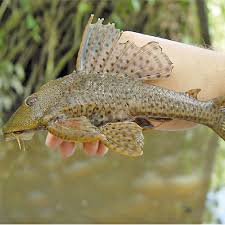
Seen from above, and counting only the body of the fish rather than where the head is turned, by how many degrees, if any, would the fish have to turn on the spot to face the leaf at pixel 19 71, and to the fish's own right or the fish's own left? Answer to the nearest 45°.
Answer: approximately 90° to the fish's own right

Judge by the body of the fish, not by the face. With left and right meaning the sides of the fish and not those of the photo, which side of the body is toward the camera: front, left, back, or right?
left

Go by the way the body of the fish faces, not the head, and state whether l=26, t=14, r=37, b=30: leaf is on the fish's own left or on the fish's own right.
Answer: on the fish's own right

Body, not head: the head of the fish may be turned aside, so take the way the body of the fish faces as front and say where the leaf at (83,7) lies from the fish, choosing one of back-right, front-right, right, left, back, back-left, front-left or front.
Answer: right
